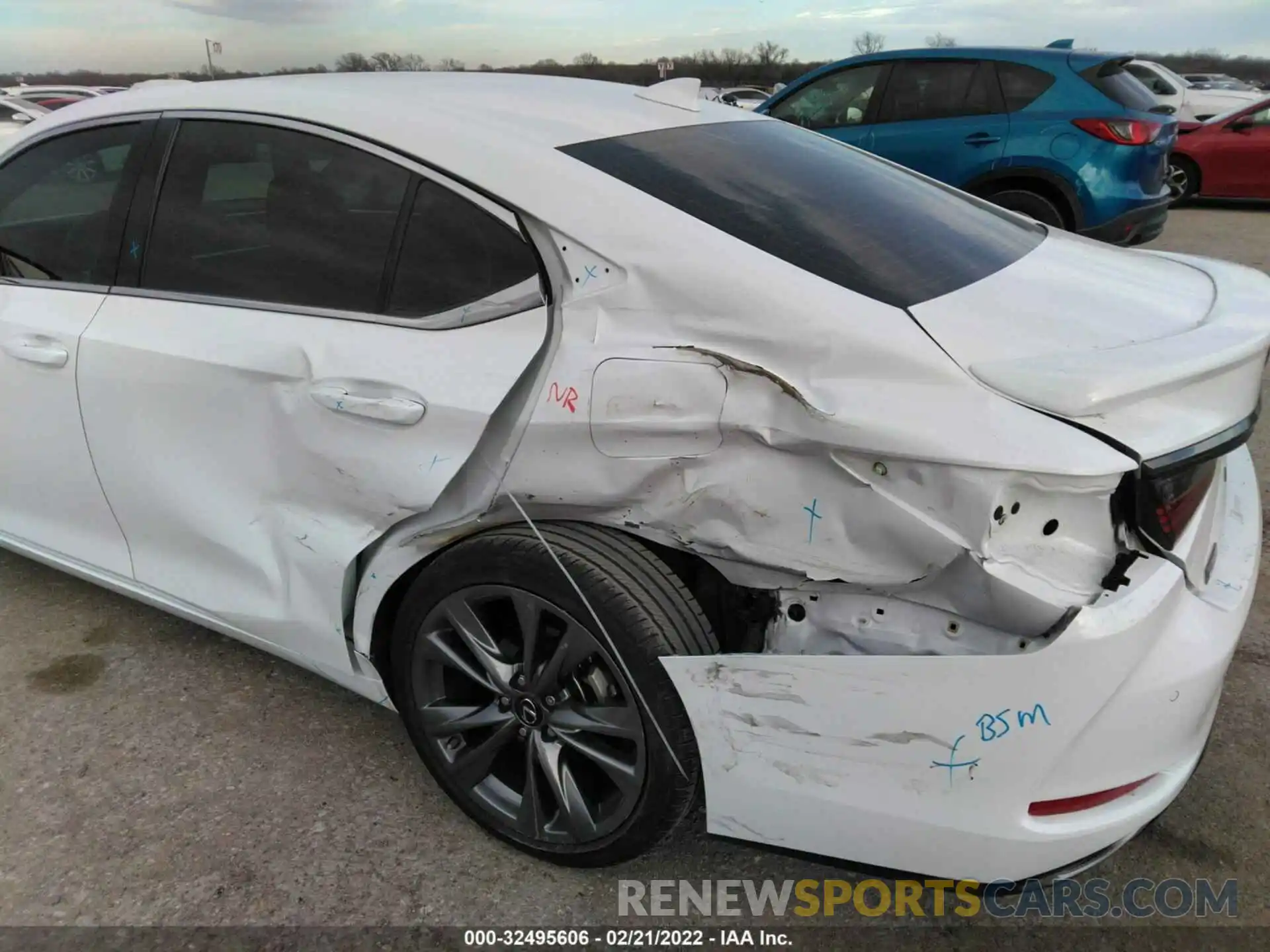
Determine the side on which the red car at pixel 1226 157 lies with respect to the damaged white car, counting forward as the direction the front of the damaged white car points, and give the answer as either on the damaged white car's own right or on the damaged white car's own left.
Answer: on the damaged white car's own right

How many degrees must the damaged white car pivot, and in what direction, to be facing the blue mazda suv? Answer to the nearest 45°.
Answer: approximately 90° to its right

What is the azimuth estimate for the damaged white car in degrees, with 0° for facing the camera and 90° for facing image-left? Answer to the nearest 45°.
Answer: approximately 135°
